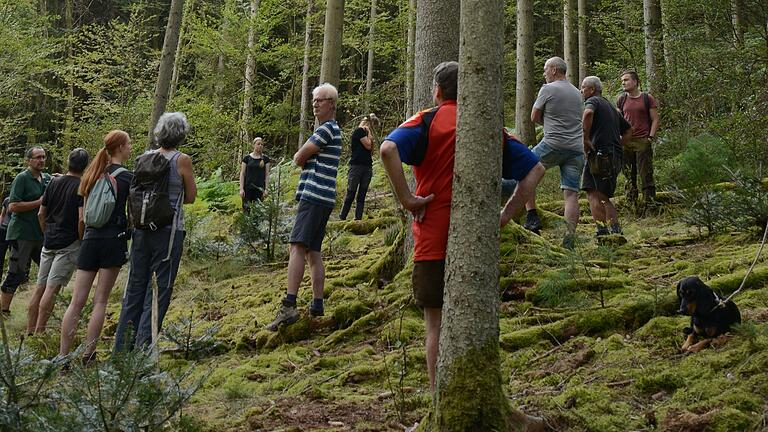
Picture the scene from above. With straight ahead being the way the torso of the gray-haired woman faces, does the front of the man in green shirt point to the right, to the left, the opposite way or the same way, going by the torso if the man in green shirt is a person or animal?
to the right

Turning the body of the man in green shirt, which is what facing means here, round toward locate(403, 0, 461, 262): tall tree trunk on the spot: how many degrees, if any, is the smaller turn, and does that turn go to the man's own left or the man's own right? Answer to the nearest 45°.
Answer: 0° — they already face it

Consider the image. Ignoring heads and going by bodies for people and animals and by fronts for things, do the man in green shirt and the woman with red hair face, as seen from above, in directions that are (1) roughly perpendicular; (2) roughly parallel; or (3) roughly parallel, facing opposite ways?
roughly perpendicular

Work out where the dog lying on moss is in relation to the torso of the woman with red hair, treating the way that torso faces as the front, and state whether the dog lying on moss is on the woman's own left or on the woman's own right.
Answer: on the woman's own right

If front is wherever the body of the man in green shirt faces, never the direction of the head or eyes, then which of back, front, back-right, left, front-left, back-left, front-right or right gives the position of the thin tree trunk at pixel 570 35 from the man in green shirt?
front-left

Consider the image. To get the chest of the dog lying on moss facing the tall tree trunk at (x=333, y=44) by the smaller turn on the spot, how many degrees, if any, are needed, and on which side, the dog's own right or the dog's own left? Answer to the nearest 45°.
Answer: approximately 90° to the dog's own right

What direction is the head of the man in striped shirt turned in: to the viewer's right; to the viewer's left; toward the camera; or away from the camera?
to the viewer's left
